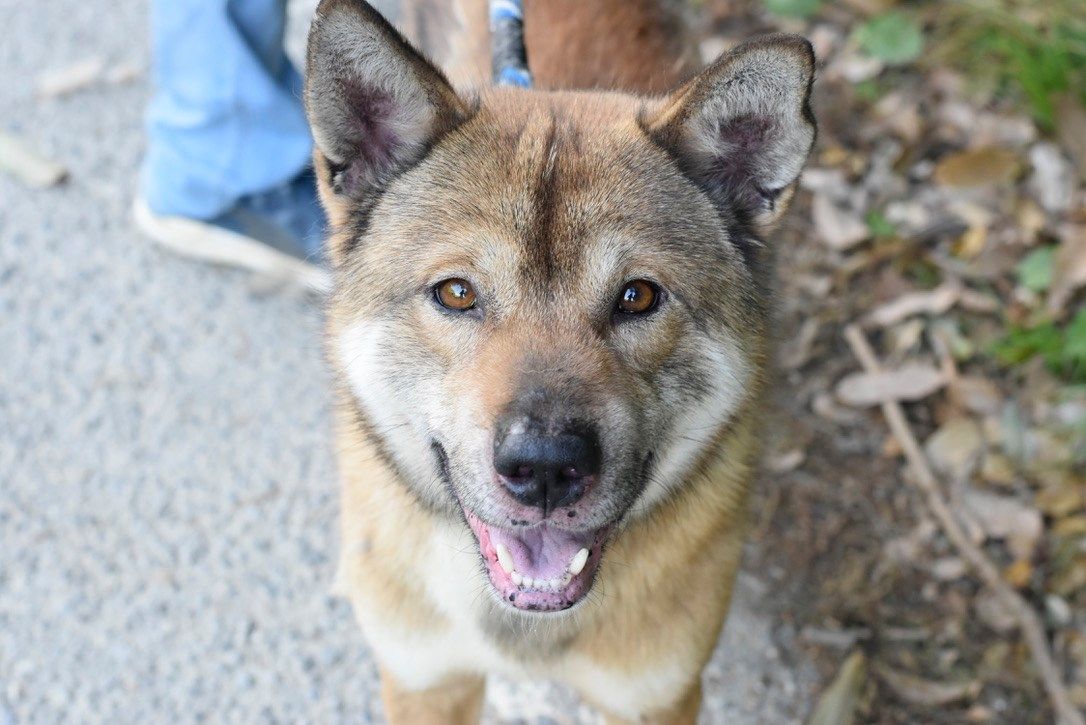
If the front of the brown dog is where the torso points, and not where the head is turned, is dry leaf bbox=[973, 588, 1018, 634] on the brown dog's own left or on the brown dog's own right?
on the brown dog's own left

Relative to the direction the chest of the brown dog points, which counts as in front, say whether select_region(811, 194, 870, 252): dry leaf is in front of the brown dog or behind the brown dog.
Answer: behind

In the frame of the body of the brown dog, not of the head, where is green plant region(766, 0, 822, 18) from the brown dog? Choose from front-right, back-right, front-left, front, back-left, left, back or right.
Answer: back

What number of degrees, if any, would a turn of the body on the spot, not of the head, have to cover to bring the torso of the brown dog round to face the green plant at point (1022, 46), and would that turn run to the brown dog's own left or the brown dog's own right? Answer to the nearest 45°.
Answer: approximately 135° to the brown dog's own left

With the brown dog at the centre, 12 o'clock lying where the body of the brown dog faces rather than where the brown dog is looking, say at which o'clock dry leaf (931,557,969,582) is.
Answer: The dry leaf is roughly at 8 o'clock from the brown dog.

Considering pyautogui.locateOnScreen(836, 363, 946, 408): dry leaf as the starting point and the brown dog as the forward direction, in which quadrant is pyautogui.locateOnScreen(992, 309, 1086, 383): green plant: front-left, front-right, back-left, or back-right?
back-left

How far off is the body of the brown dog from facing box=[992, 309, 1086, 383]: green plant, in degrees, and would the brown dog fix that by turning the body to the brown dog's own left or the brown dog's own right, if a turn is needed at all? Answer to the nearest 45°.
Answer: approximately 135° to the brown dog's own left

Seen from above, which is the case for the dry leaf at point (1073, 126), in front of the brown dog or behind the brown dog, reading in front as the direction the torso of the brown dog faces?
behind

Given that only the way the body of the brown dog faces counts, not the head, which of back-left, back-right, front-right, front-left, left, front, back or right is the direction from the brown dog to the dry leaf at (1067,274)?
back-left

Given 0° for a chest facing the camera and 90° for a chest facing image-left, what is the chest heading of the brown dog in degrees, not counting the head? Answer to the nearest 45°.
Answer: approximately 0°

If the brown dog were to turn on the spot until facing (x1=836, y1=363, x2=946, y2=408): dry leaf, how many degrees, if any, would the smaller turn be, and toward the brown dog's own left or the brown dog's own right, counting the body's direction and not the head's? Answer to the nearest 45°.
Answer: approximately 135° to the brown dog's own left
